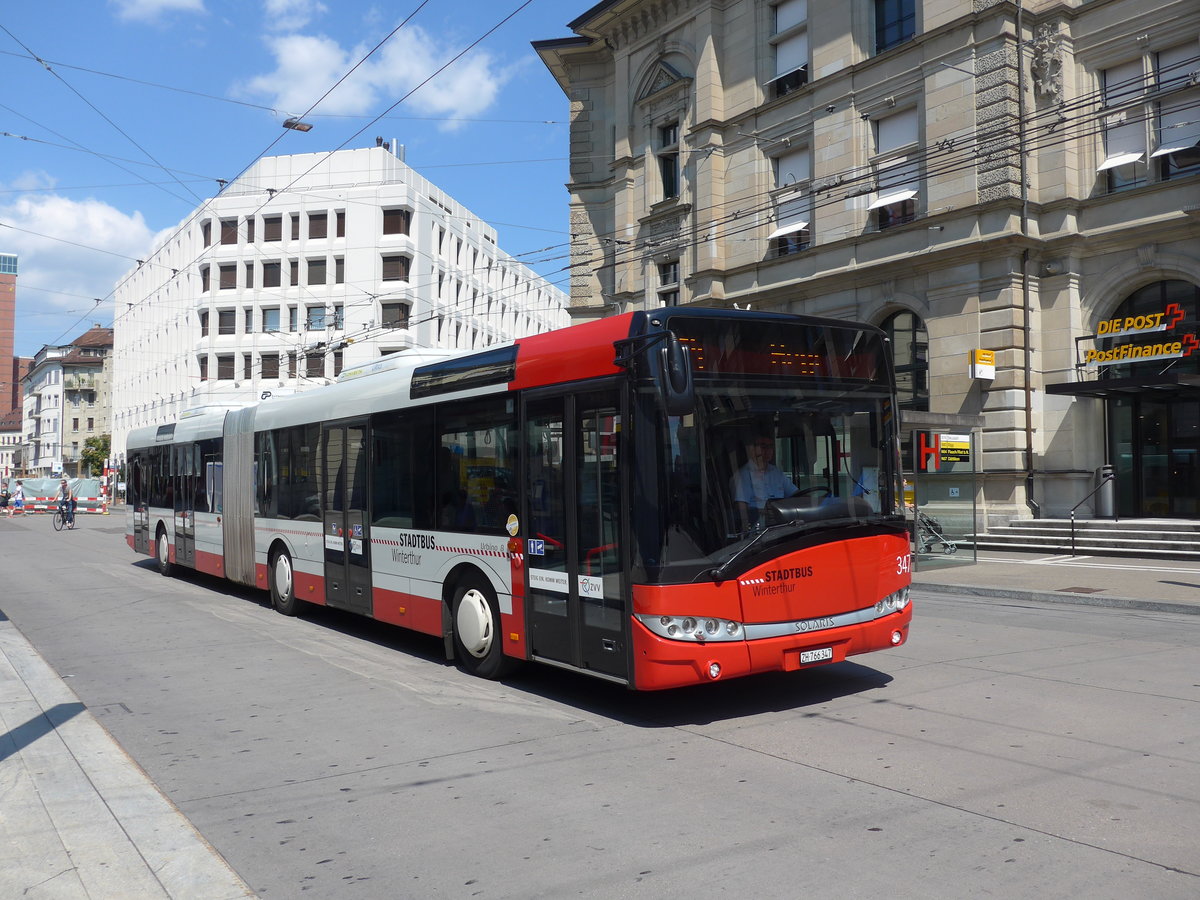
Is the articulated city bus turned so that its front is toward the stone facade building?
no

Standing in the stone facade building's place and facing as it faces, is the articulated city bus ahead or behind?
ahead

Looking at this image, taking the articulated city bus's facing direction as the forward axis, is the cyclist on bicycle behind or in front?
behind

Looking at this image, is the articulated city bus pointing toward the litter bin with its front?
no

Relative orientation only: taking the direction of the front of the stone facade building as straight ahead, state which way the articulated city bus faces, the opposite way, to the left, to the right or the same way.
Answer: to the left

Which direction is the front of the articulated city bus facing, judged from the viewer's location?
facing the viewer and to the right of the viewer

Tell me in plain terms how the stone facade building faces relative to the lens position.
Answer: facing the viewer and to the left of the viewer

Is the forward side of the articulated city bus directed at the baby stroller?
no
